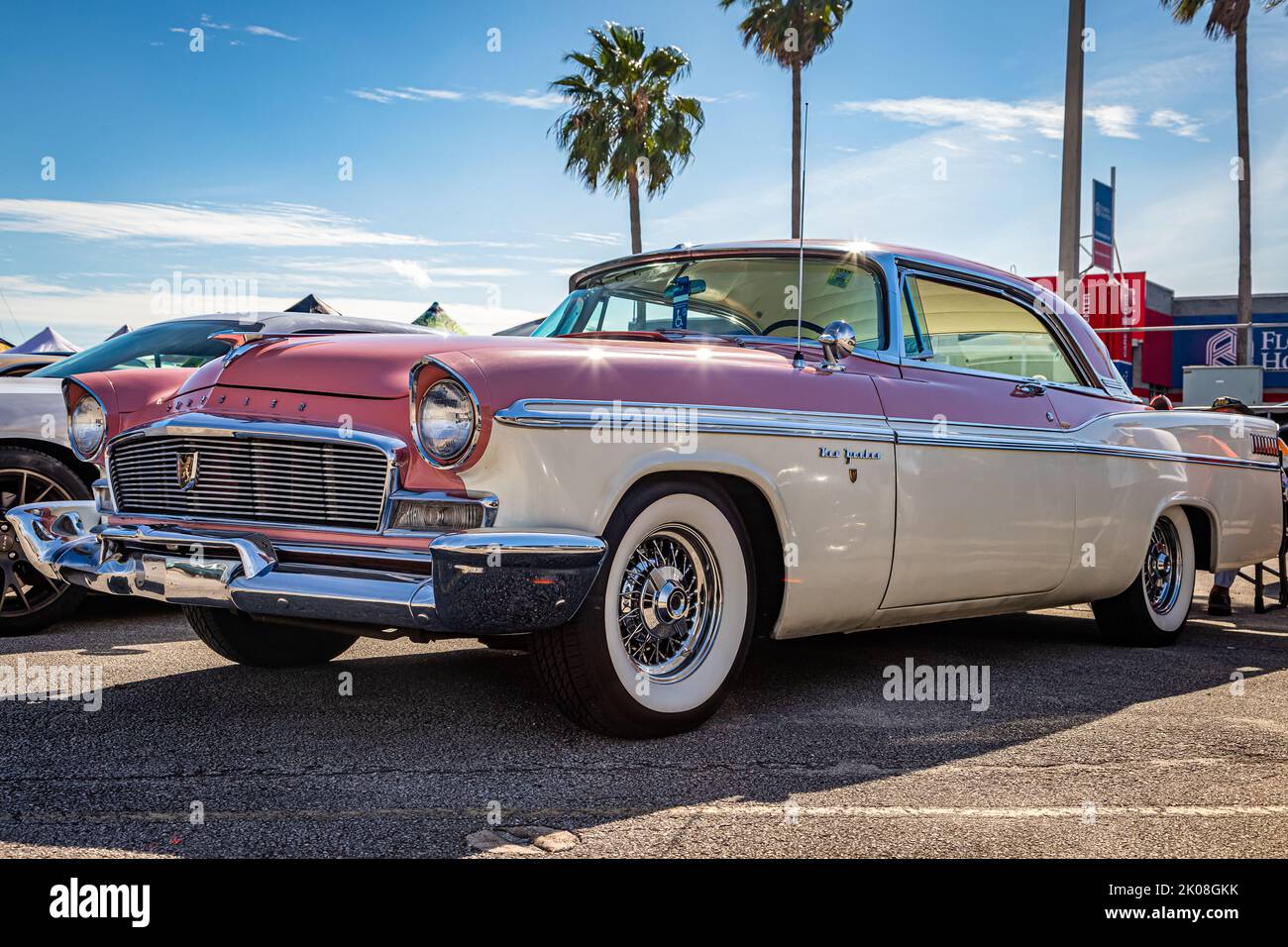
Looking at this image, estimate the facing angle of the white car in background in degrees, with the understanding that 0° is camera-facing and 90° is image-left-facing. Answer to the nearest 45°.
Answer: approximately 45°

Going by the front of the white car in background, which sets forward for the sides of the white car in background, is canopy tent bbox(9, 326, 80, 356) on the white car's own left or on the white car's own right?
on the white car's own right

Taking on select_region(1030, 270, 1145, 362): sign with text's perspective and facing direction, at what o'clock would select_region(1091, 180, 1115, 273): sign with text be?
select_region(1091, 180, 1115, 273): sign with text is roughly at 12 o'clock from select_region(1030, 270, 1145, 362): sign with text.

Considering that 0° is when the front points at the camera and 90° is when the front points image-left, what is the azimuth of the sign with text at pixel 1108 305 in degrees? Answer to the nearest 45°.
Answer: approximately 0°

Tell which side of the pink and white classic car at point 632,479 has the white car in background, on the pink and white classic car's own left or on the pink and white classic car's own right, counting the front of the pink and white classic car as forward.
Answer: on the pink and white classic car's own right
